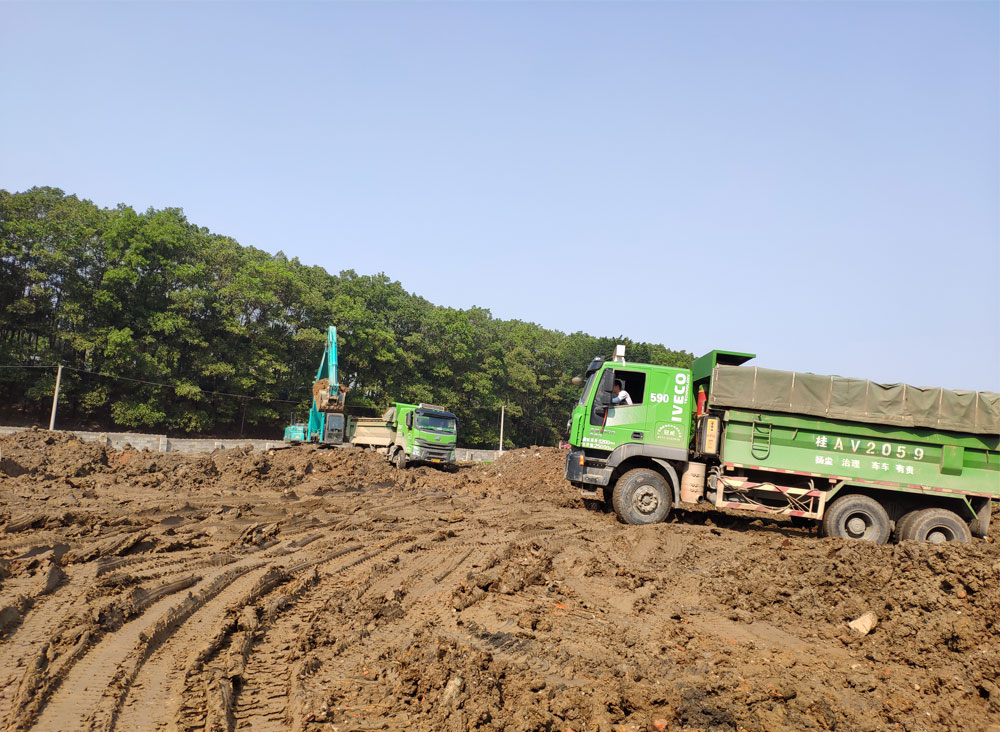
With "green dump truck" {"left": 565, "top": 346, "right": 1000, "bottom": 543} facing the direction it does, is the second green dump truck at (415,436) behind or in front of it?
in front

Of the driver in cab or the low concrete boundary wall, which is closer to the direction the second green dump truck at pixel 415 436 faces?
the driver in cab

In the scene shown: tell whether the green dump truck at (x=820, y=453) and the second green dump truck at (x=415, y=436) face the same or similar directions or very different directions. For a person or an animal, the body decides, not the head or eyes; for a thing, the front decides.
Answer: very different directions

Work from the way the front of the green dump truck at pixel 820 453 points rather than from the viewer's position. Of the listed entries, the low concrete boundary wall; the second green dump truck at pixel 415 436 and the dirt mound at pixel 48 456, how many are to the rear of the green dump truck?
0

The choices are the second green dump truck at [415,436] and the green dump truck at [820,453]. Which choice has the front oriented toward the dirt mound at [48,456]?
the green dump truck

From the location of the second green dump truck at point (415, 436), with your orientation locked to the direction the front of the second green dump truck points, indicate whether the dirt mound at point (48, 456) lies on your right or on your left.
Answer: on your right

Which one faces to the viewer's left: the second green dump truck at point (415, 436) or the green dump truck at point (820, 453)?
the green dump truck

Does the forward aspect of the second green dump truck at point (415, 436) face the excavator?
no

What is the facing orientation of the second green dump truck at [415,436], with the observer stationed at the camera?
facing the viewer and to the right of the viewer

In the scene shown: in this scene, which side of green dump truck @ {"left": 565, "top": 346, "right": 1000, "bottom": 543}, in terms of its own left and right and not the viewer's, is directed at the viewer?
left

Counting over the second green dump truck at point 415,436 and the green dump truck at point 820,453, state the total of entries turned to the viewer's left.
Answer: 1

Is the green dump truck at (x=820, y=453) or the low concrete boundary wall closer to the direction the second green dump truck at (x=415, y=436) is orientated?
the green dump truck

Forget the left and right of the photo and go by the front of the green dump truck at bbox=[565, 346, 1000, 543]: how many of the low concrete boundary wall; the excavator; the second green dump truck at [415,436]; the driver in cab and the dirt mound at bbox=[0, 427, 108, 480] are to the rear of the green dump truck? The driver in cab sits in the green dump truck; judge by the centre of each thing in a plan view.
0

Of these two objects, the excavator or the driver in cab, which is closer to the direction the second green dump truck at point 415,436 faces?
the driver in cab
